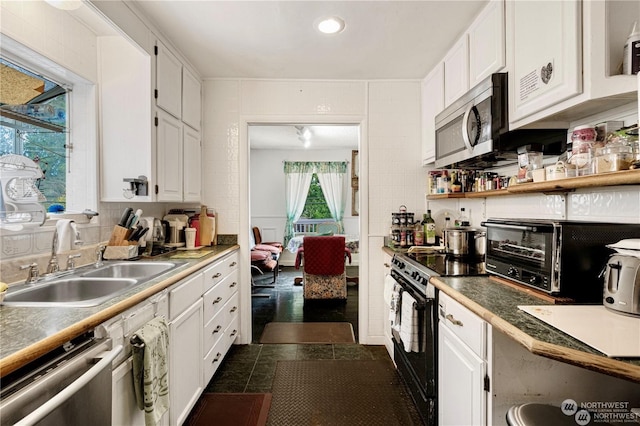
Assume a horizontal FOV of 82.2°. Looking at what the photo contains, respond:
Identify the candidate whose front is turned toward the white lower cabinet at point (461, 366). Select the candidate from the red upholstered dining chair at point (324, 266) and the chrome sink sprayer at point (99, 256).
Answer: the chrome sink sprayer

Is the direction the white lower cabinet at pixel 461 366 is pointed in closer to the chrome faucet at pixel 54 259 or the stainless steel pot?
the chrome faucet

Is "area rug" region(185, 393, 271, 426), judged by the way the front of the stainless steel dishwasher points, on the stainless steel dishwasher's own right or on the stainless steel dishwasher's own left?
on the stainless steel dishwasher's own left

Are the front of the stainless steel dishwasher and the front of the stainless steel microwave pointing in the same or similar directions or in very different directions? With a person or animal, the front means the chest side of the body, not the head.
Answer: very different directions

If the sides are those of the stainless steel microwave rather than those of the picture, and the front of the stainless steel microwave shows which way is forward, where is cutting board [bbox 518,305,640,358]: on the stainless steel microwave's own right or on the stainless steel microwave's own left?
on the stainless steel microwave's own left
